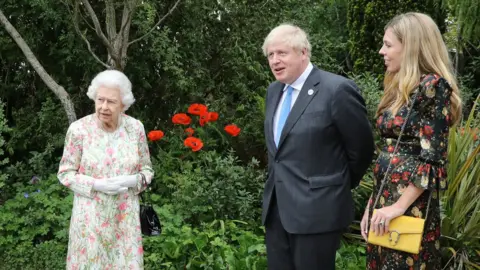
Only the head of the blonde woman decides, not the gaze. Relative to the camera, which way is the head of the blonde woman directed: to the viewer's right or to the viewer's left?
to the viewer's left

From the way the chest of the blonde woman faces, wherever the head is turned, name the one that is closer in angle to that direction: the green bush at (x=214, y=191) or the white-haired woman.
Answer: the white-haired woman

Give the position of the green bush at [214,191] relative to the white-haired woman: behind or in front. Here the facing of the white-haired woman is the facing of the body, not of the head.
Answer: behind

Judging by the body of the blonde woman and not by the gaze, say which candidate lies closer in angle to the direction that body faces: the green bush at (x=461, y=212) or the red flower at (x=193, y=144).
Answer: the red flower

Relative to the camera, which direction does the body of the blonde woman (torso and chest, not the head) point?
to the viewer's left

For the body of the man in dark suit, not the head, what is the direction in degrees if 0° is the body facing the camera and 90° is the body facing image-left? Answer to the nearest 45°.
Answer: approximately 45°

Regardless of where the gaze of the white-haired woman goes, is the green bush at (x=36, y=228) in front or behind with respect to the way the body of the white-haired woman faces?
behind

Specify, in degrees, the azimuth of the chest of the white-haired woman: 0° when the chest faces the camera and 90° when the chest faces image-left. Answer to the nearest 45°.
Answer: approximately 0°

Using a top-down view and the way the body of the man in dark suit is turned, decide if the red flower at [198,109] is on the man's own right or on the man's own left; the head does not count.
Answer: on the man's own right

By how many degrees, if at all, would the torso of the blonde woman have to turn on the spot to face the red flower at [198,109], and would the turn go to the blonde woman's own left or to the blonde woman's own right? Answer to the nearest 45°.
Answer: approximately 45° to the blonde woman's own right
